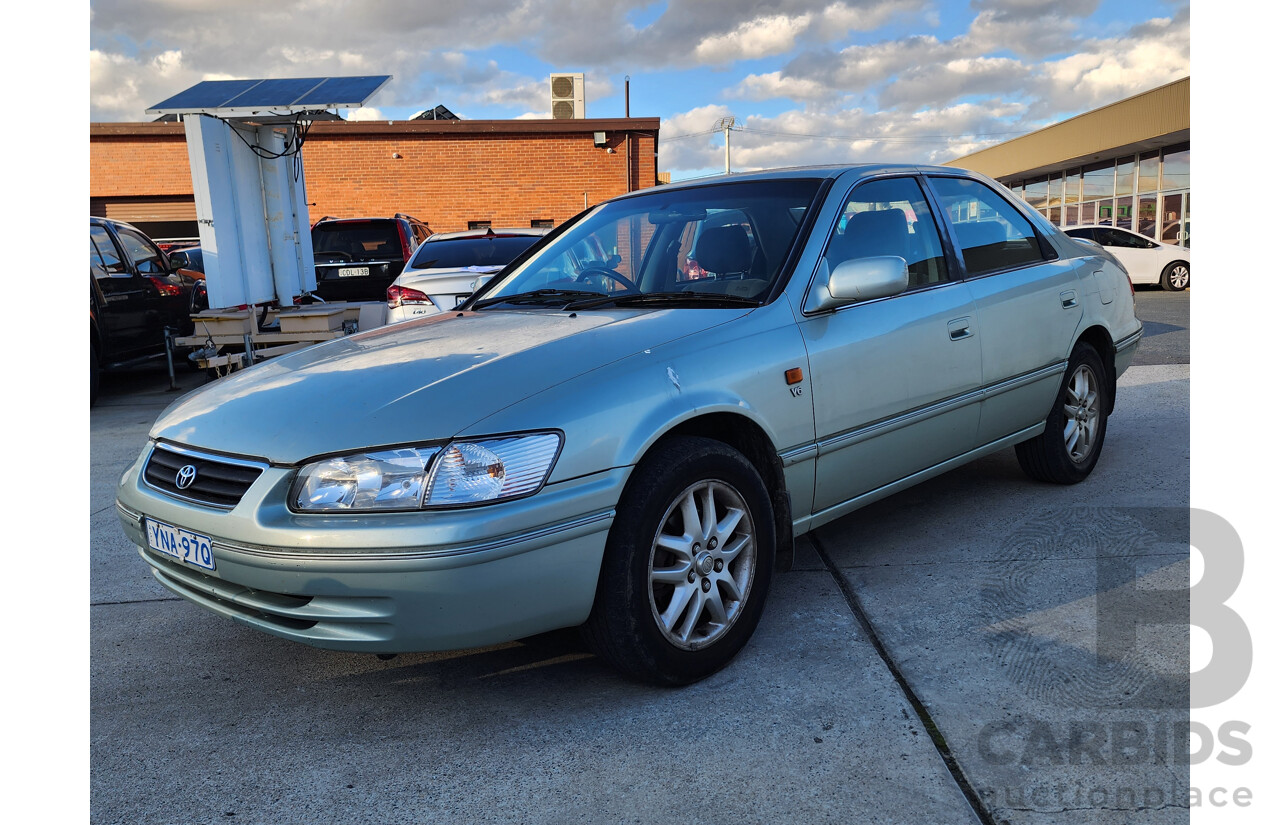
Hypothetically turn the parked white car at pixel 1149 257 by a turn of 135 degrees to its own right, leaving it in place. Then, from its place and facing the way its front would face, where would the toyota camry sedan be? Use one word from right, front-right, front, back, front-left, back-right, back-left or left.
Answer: front-left

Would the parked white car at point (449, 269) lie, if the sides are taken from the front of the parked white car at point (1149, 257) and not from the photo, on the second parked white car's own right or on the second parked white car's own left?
on the second parked white car's own right

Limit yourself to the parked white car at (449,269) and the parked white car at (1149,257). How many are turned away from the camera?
1

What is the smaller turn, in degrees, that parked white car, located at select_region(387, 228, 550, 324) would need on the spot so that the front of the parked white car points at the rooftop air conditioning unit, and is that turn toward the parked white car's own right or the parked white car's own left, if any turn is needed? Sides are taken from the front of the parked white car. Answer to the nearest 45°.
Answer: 0° — it already faces it

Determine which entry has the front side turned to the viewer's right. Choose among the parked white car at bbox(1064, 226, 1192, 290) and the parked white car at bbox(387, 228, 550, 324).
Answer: the parked white car at bbox(1064, 226, 1192, 290)

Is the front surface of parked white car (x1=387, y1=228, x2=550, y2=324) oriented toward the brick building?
yes

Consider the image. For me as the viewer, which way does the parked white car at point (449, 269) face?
facing away from the viewer

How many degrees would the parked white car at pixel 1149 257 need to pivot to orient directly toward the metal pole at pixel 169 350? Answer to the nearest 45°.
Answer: approximately 135° to its right

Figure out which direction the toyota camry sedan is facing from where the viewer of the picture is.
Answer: facing the viewer and to the left of the viewer

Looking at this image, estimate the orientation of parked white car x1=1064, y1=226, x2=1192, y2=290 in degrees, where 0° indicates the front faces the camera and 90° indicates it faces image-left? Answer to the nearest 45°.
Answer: approximately 270°

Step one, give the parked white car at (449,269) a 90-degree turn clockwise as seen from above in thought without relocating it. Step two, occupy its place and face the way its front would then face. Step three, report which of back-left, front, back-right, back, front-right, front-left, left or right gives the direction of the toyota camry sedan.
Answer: right

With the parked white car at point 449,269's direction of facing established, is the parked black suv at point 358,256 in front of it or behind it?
in front
